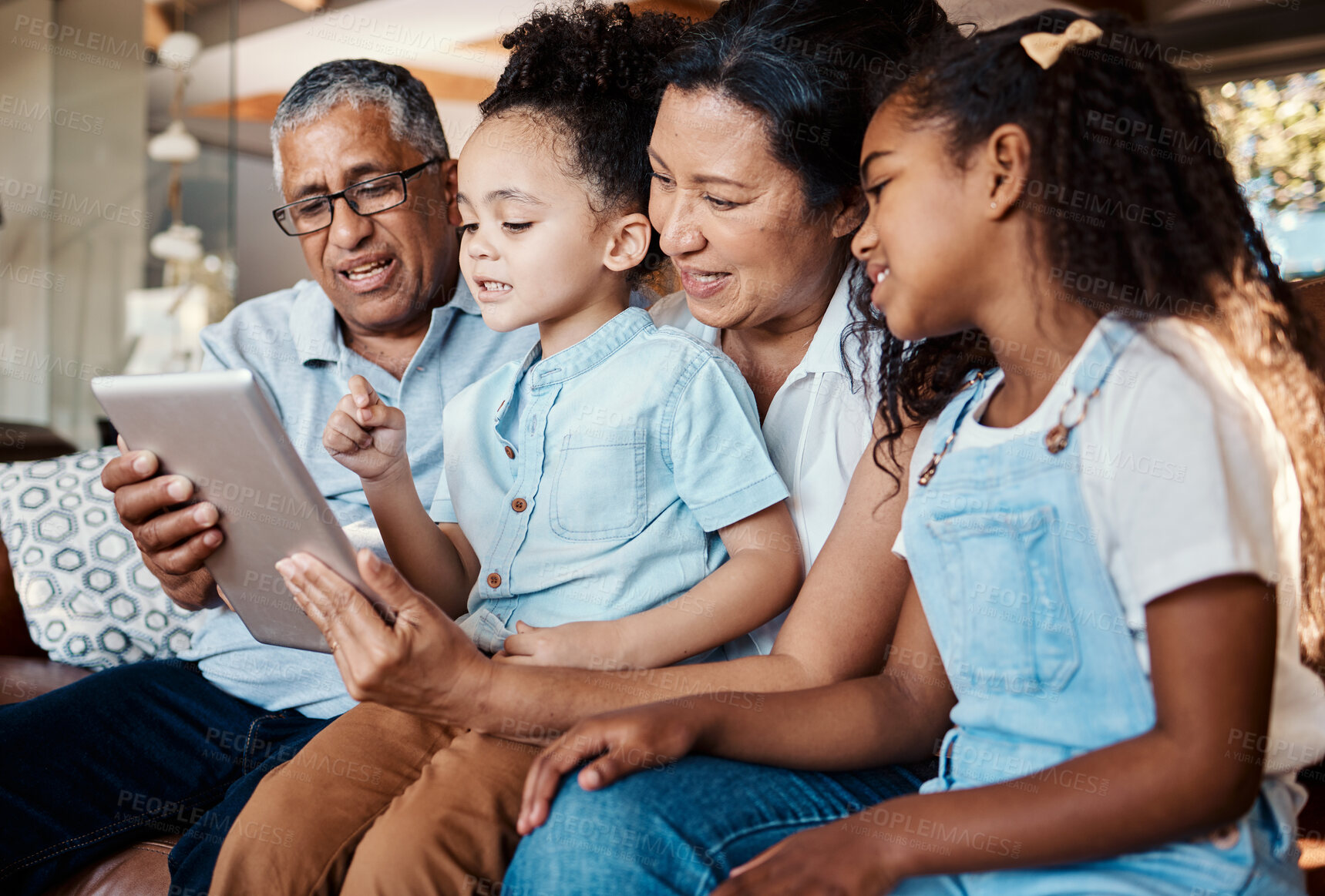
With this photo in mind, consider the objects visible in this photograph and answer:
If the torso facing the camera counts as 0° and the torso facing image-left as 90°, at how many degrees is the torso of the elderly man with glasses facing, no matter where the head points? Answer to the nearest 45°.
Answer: approximately 45°

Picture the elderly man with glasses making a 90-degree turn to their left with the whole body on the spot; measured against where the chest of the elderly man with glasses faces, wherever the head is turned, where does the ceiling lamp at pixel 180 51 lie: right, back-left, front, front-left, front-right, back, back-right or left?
back-left

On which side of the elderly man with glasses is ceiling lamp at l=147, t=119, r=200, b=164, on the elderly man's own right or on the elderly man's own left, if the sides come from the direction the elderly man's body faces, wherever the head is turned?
on the elderly man's own right
